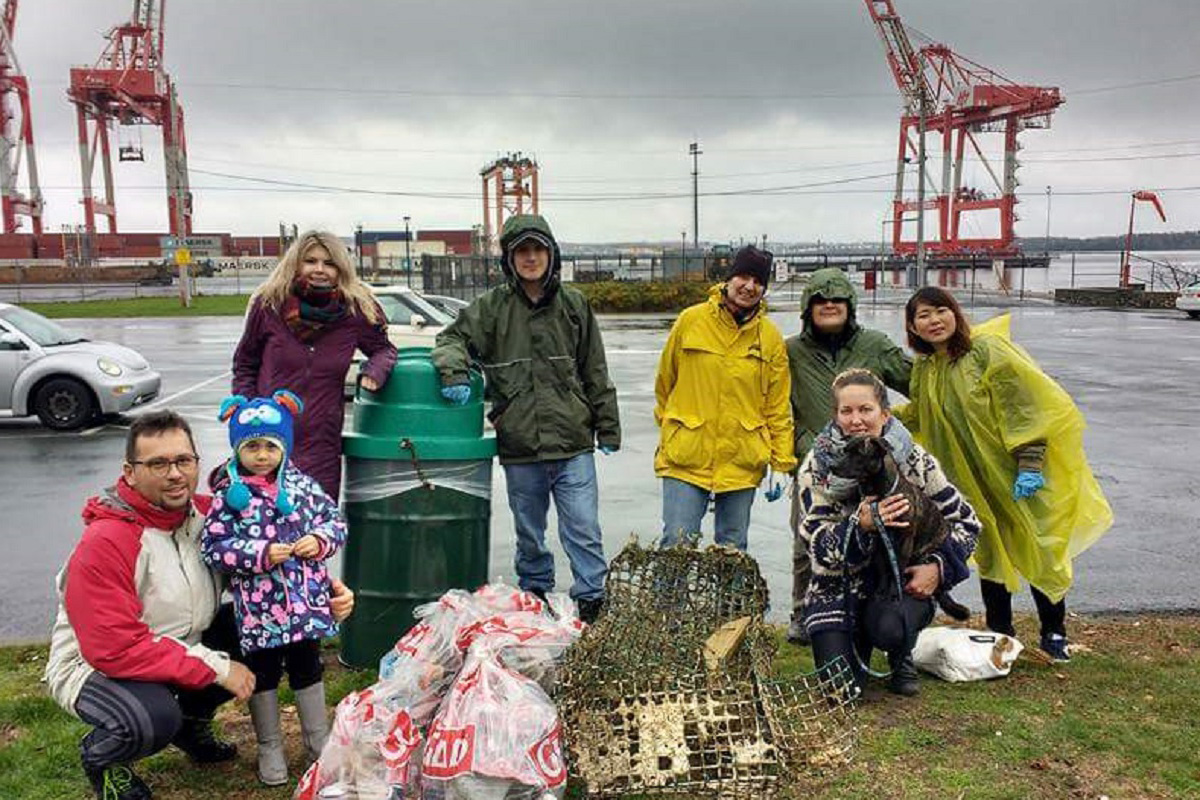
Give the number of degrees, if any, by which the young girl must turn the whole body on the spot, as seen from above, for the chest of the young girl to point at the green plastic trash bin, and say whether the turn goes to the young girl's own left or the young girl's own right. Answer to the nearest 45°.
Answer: approximately 135° to the young girl's own left

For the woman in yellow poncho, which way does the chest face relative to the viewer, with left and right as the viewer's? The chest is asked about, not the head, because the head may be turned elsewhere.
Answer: facing the viewer and to the left of the viewer

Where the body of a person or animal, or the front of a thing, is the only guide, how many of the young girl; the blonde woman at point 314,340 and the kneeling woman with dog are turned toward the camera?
3

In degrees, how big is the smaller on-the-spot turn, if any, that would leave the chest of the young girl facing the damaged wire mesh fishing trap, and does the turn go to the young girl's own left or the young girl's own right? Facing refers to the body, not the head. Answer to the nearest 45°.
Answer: approximately 90° to the young girl's own left

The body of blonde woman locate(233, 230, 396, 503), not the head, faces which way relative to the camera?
toward the camera

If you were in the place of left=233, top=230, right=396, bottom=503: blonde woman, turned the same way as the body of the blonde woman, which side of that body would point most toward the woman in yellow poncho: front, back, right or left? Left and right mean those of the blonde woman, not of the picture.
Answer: left

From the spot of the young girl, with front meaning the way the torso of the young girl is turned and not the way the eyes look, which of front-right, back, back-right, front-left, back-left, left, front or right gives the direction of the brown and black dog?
left

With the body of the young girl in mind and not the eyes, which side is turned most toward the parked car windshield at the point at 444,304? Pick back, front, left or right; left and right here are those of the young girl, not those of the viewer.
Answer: back

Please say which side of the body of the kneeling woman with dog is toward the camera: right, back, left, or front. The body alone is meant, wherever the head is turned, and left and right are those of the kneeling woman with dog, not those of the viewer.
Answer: front

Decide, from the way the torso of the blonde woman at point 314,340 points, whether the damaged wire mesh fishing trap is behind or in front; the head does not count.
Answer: in front
